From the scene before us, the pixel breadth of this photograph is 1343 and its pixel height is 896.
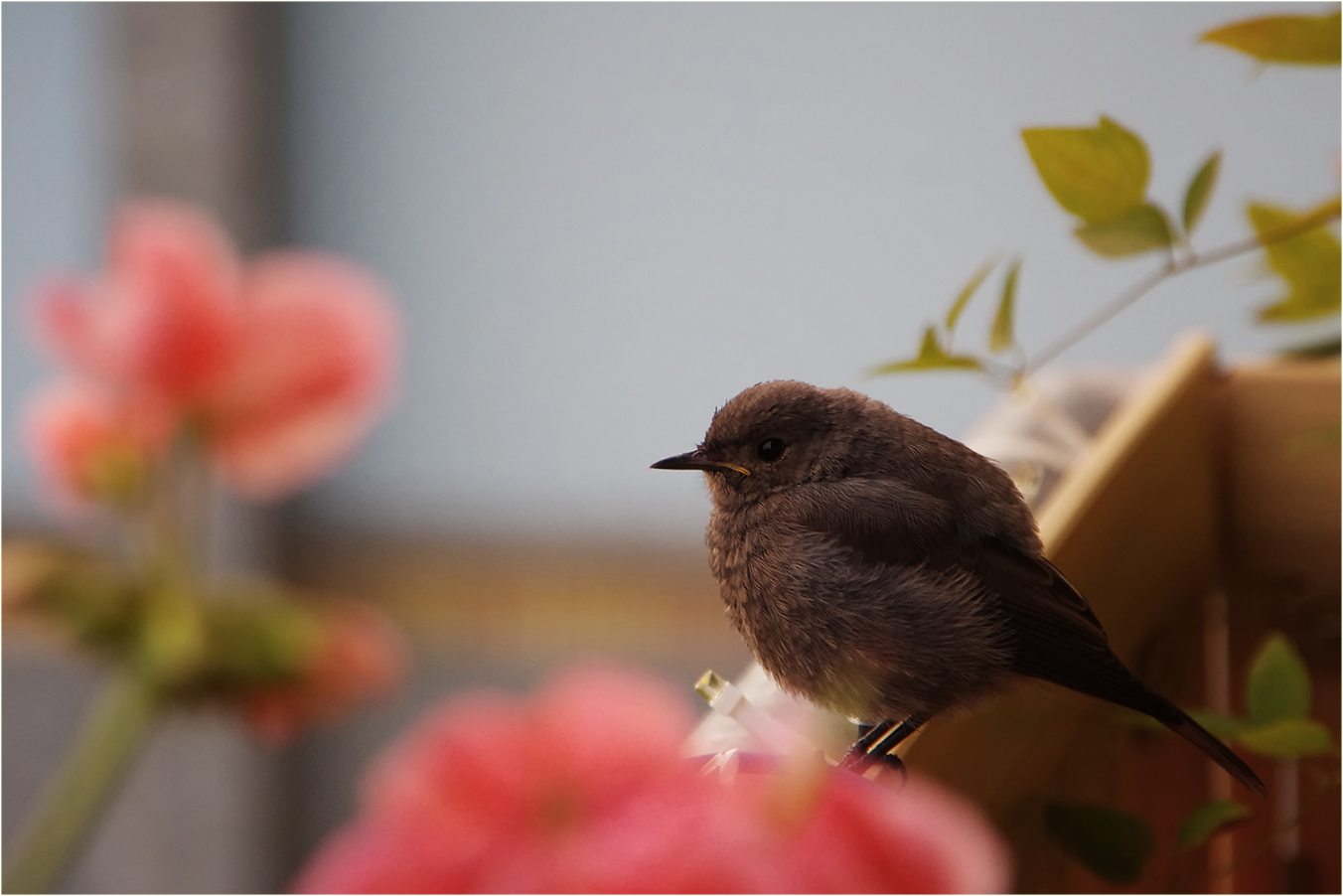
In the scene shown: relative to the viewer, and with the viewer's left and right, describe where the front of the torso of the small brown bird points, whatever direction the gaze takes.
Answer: facing to the left of the viewer
